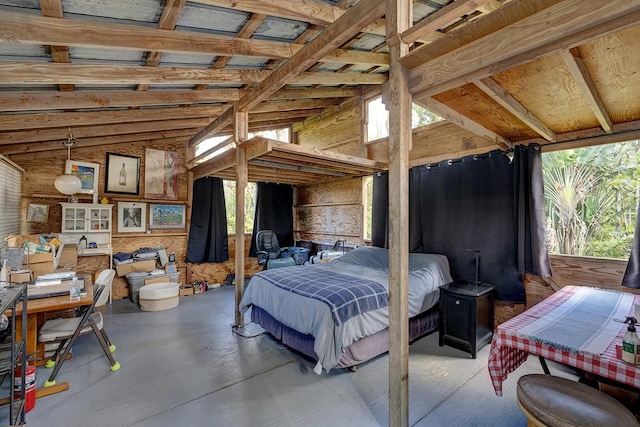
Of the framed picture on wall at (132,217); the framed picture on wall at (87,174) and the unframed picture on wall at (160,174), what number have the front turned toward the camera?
3

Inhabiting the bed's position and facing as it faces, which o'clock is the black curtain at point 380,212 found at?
The black curtain is roughly at 5 o'clock from the bed.

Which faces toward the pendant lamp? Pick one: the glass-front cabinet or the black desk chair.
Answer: the glass-front cabinet

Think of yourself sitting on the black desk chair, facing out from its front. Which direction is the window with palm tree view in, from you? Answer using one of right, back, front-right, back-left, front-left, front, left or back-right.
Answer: front

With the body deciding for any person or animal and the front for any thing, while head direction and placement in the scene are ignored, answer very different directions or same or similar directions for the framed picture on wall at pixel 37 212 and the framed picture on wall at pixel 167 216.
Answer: same or similar directions

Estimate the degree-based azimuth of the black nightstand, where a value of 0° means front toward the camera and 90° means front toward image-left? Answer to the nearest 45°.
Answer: approximately 45°

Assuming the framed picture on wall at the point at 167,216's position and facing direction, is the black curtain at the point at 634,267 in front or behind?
in front

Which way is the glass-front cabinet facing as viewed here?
toward the camera

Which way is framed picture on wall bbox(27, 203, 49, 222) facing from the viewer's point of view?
toward the camera

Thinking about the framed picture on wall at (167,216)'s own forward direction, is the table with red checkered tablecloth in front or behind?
in front

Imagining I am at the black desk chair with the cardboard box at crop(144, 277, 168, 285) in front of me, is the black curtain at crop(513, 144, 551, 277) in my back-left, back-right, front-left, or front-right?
back-left

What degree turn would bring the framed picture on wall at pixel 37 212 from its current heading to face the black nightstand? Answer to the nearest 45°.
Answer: approximately 45° to its left

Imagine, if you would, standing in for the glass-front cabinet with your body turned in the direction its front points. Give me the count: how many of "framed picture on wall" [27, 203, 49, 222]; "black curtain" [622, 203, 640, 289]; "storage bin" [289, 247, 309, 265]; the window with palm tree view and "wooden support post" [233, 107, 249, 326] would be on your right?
1

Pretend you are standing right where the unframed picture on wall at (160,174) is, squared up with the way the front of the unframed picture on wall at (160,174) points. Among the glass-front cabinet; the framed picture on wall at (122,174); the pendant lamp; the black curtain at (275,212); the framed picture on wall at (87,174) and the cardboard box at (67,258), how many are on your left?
1

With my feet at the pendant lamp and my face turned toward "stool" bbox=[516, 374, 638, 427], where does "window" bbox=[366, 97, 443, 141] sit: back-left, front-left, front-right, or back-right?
front-left

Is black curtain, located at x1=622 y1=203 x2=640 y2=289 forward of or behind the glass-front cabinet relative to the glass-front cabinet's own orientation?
forward
